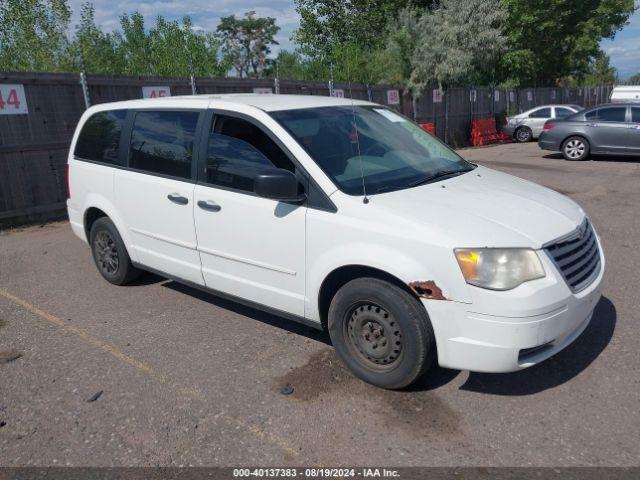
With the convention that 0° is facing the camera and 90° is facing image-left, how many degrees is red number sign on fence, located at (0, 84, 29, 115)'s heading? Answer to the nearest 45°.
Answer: approximately 0°

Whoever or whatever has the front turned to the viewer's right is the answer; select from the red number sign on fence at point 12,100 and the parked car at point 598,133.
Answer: the parked car

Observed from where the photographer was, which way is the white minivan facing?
facing the viewer and to the right of the viewer

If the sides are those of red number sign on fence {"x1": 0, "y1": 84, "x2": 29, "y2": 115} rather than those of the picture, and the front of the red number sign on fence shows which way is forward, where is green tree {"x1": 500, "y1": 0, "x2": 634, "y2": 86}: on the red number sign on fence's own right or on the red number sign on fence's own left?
on the red number sign on fence's own left

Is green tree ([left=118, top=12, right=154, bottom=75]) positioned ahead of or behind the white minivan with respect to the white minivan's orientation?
behind

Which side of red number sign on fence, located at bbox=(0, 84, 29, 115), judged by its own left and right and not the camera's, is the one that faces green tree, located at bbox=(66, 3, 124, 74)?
back

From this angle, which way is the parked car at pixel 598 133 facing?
to the viewer's right

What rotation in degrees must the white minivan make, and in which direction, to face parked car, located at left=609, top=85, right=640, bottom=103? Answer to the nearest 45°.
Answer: approximately 90° to its left

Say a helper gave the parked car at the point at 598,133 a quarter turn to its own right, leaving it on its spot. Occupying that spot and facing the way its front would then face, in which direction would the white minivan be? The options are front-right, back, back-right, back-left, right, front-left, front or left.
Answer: front

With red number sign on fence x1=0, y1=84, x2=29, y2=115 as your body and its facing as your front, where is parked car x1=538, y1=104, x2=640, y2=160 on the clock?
The parked car is roughly at 9 o'clock from the red number sign on fence.

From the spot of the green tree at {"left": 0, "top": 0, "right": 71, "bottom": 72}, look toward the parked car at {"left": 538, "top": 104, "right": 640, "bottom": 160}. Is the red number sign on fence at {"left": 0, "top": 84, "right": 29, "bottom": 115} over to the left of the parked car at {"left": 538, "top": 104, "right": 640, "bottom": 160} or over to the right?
right

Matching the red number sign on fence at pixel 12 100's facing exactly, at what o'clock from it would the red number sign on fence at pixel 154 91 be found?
the red number sign on fence at pixel 154 91 is roughly at 8 o'clock from the red number sign on fence at pixel 12 100.

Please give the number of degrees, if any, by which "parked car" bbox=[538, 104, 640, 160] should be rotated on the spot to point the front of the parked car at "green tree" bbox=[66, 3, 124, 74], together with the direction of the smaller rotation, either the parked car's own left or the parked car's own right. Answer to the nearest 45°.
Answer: approximately 180°

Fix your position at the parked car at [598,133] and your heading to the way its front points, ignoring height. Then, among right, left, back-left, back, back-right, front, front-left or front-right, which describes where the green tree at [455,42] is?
back-left

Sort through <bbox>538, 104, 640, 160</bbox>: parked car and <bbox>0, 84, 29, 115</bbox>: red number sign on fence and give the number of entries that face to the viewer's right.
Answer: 1

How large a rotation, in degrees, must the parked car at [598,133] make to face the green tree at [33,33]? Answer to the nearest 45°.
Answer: approximately 180°
